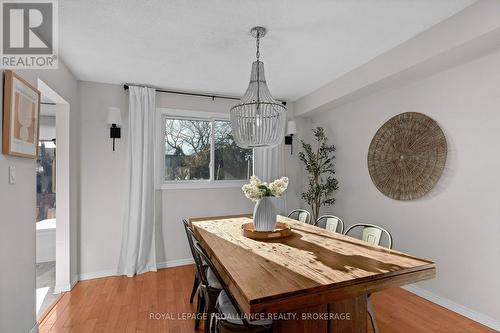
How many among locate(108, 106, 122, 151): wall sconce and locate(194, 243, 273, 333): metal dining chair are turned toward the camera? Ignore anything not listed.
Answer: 1

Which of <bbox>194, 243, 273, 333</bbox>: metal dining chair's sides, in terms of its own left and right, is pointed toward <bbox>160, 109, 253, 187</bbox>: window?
left

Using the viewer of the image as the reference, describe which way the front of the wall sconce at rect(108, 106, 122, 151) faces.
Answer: facing the viewer

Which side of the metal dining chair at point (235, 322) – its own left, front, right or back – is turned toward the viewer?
right

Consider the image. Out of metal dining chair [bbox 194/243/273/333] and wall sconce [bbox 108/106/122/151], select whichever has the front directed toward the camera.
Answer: the wall sconce

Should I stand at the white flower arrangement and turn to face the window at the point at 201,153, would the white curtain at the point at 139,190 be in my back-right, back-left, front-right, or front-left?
front-left

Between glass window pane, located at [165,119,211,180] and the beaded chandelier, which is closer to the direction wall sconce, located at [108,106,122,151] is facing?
the beaded chandelier

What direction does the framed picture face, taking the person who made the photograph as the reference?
facing the viewer and to the right of the viewer

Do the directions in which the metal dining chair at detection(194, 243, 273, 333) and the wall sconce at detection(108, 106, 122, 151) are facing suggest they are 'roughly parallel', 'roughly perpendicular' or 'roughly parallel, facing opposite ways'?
roughly perpendicular
